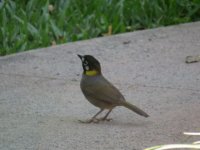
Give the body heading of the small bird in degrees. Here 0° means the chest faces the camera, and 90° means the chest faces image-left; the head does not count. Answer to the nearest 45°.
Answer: approximately 90°
